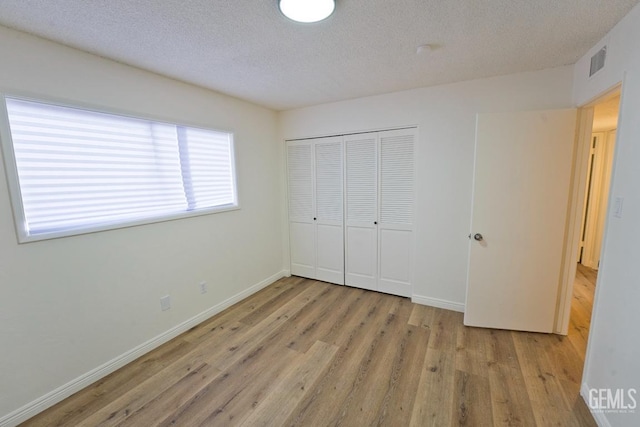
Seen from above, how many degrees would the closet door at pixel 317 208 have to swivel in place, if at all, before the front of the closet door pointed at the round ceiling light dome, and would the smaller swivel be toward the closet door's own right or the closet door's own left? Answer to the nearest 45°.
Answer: approximately 45° to the closet door's own left

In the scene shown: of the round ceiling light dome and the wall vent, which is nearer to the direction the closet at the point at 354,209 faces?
the round ceiling light dome

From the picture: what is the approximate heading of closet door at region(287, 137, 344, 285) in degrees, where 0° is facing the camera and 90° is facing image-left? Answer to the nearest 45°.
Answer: approximately 45°

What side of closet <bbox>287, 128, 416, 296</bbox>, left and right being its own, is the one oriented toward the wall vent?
left

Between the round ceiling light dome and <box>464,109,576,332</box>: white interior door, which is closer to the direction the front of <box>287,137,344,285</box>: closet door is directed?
the round ceiling light dome

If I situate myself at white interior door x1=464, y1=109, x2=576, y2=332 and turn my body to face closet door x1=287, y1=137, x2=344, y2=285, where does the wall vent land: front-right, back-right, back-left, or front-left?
back-left

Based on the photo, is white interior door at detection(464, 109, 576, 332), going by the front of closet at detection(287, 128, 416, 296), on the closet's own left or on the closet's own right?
on the closet's own left

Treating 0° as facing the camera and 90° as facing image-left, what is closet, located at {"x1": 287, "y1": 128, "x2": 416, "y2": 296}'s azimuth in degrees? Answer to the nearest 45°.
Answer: approximately 45°
